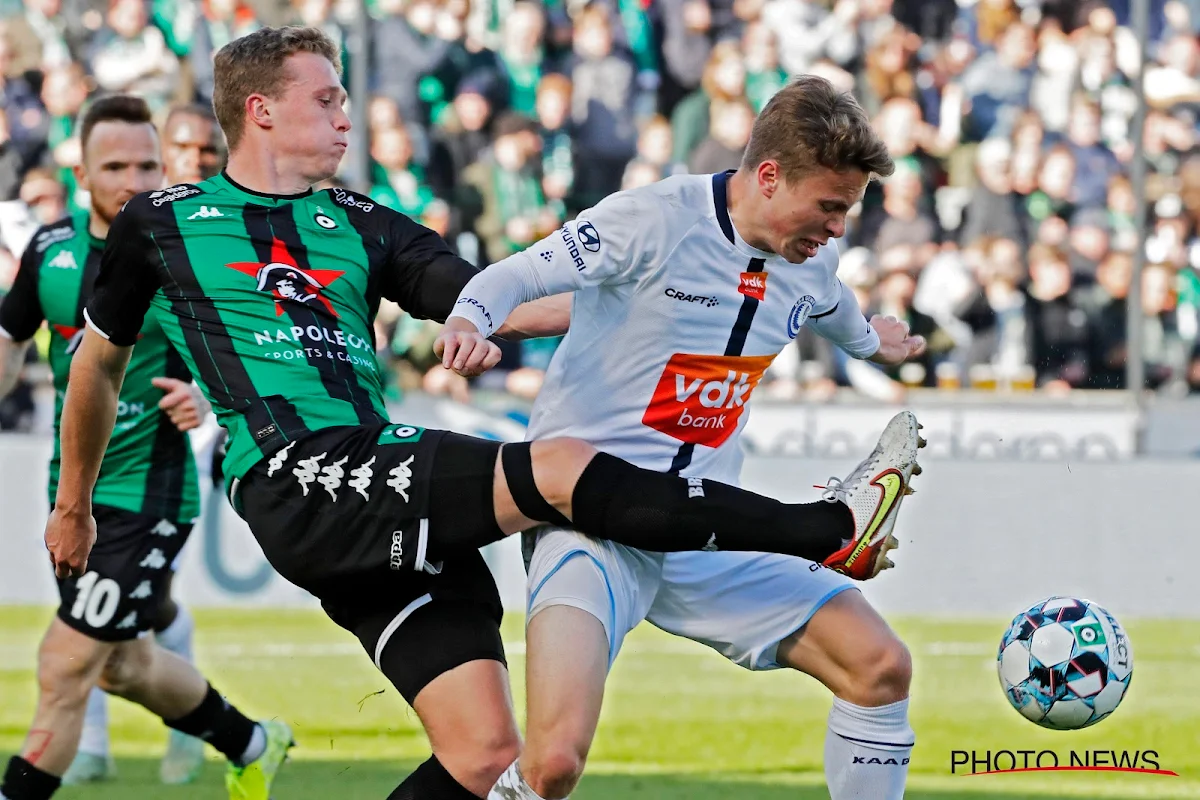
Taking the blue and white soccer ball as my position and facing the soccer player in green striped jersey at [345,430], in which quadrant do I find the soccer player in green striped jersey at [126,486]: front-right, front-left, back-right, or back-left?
front-right

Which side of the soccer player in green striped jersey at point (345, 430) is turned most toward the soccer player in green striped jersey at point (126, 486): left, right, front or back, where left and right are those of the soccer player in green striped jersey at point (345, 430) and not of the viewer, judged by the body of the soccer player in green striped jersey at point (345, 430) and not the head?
back

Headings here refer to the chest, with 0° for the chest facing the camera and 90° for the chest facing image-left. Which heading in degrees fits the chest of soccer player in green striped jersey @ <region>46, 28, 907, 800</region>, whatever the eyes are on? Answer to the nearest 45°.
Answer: approximately 315°

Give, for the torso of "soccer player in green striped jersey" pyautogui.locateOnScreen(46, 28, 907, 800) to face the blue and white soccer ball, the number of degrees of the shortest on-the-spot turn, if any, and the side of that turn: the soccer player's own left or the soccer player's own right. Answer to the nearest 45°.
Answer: approximately 45° to the soccer player's own left

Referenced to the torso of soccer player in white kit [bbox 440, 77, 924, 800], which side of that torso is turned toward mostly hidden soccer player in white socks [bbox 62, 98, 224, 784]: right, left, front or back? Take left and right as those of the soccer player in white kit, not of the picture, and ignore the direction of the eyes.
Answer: back

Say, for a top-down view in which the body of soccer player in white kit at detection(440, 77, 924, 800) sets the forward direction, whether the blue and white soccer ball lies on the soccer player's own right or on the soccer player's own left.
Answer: on the soccer player's own left

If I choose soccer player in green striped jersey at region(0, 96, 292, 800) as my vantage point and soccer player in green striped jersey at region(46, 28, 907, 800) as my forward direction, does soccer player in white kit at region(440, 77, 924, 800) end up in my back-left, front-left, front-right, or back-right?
front-left

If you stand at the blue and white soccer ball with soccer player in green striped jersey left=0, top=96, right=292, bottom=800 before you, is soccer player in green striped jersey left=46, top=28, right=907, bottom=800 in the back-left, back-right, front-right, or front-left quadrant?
front-left

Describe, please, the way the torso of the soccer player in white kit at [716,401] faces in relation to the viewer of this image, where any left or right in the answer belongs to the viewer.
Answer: facing the viewer and to the right of the viewer

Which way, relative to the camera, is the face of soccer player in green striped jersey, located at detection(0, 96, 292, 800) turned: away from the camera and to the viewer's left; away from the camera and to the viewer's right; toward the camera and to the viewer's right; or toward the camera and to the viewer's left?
toward the camera and to the viewer's right

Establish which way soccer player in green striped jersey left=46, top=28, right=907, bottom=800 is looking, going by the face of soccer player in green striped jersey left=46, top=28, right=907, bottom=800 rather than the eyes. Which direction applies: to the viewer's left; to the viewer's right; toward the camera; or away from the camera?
to the viewer's right

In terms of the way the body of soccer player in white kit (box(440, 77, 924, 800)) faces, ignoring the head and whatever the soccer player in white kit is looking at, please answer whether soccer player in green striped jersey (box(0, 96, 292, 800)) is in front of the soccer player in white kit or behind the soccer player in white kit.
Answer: behind
